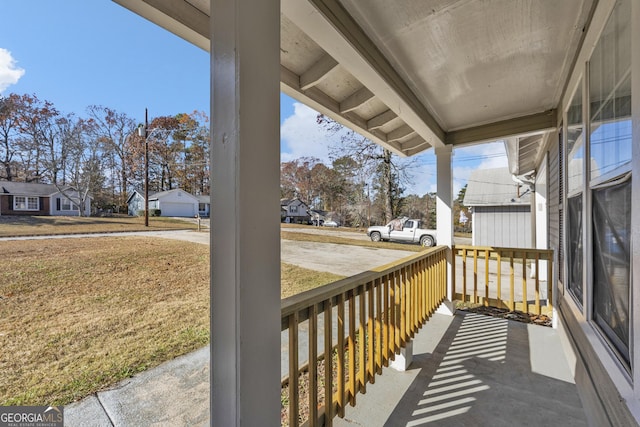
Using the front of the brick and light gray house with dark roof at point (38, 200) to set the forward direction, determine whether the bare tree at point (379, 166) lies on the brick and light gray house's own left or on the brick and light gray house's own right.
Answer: on the brick and light gray house's own left

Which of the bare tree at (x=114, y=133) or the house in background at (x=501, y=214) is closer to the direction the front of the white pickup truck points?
the bare tree

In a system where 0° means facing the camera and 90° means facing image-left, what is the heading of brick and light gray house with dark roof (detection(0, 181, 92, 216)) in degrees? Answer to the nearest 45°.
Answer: approximately 0°

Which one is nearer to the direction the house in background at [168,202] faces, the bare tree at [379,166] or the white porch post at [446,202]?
the white porch post

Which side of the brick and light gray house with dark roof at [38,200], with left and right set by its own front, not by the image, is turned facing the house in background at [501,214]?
front
